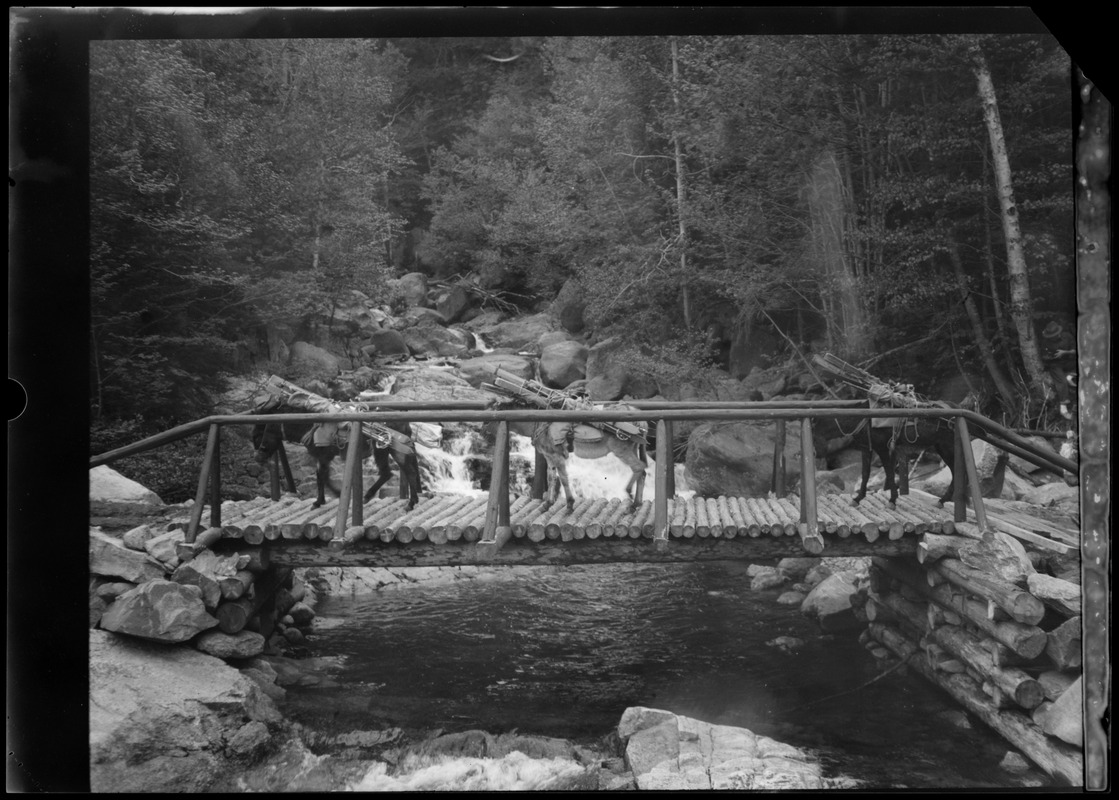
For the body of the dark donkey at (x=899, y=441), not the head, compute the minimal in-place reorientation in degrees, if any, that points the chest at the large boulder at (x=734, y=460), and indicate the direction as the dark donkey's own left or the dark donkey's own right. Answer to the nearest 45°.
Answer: approximately 45° to the dark donkey's own right

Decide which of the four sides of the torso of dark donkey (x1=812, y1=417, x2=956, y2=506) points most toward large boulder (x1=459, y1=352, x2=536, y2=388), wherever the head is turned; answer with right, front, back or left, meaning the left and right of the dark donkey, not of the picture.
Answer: front

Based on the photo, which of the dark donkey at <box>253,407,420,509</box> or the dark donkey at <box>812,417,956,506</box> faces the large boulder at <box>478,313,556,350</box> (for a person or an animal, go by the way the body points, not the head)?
the dark donkey at <box>812,417,956,506</box>

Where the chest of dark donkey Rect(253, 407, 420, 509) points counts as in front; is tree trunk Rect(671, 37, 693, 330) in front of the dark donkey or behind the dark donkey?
behind

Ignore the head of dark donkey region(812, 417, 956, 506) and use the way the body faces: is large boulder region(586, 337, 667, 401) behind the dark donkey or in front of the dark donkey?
in front

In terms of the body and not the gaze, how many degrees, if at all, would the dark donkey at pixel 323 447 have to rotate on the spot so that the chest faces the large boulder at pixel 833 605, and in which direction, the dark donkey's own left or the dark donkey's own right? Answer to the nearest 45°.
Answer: approximately 180°

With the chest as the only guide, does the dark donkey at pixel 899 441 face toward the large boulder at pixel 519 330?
yes

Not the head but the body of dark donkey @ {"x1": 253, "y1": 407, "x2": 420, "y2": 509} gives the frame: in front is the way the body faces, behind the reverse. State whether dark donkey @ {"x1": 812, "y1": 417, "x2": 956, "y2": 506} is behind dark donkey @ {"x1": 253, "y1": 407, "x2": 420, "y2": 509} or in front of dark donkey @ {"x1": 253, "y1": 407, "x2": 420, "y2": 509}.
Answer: behind

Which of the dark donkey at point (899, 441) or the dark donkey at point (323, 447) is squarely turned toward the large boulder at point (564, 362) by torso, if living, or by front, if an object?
the dark donkey at point (899, 441)

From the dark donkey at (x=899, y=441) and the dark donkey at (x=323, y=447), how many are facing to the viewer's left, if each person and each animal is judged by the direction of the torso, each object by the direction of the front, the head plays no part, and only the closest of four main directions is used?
2

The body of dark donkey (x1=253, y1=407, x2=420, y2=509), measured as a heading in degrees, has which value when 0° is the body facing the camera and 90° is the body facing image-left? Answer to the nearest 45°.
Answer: approximately 90°

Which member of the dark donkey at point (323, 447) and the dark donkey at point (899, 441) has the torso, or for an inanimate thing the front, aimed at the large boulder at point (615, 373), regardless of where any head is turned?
the dark donkey at point (899, 441)

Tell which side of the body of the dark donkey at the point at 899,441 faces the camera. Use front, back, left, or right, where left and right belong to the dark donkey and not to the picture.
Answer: left
